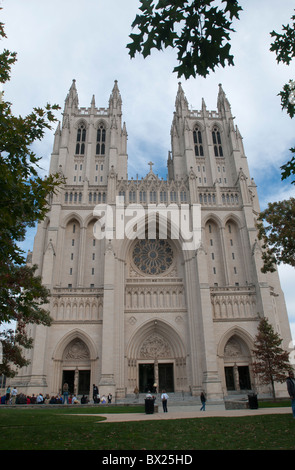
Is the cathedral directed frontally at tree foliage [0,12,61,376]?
yes

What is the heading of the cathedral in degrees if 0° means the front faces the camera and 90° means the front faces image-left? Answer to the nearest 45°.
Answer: approximately 0°
